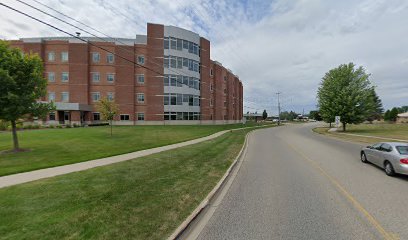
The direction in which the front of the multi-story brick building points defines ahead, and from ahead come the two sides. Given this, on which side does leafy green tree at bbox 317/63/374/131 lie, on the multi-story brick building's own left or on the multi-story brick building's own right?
on the multi-story brick building's own left

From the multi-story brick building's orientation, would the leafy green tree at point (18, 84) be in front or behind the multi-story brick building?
in front

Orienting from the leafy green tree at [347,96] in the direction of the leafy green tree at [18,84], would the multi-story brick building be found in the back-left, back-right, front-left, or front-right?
front-right

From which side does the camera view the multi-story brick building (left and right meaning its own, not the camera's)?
front
